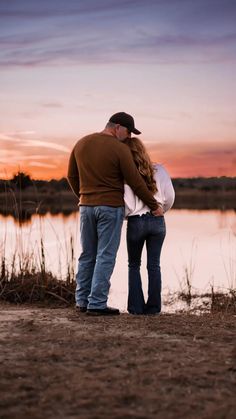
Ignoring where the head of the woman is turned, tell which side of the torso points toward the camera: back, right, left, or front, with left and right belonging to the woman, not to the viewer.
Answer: back

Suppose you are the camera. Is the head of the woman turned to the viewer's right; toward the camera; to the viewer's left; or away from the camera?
away from the camera

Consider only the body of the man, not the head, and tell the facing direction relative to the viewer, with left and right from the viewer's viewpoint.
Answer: facing away from the viewer and to the right of the viewer

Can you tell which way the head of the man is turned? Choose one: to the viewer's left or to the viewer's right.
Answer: to the viewer's right
